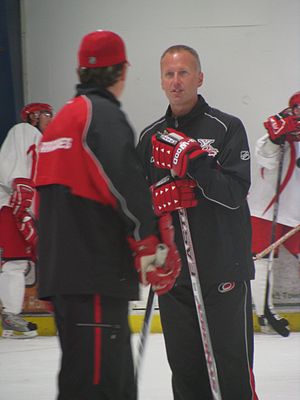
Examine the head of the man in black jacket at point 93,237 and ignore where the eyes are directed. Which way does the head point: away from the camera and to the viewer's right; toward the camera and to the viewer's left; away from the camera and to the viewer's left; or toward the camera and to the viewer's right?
away from the camera and to the viewer's right

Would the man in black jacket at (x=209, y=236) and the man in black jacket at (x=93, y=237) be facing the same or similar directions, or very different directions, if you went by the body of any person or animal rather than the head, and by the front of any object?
very different directions

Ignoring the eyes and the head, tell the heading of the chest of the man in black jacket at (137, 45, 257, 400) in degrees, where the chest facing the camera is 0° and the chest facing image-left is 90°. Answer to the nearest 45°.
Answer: approximately 45°

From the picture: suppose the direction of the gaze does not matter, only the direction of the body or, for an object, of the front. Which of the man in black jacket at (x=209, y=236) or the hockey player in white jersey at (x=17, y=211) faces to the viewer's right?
the hockey player in white jersey

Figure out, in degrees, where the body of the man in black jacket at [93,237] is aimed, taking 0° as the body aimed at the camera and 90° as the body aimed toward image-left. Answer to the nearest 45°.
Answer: approximately 225°

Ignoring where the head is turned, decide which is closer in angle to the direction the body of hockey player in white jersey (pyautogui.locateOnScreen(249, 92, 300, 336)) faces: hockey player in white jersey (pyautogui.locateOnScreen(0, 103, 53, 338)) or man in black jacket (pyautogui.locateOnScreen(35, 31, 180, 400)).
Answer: the man in black jacket

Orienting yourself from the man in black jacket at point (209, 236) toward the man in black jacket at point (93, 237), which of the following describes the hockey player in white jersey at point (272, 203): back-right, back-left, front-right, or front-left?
back-right

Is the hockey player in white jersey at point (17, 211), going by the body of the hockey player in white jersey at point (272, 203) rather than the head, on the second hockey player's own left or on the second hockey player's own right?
on the second hockey player's own right
